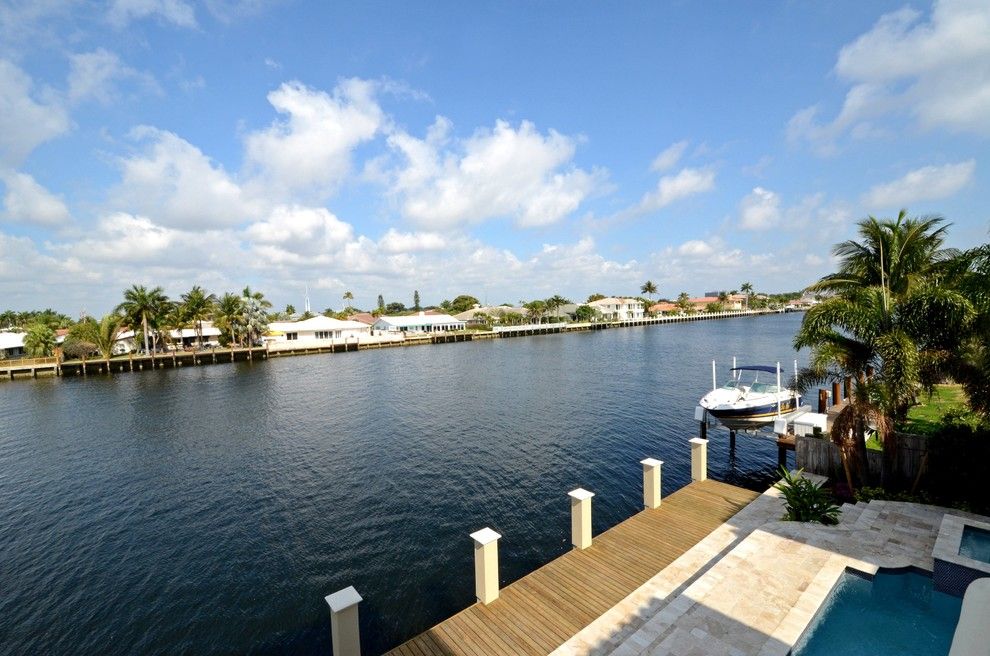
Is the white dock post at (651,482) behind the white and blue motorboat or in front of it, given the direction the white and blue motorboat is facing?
in front

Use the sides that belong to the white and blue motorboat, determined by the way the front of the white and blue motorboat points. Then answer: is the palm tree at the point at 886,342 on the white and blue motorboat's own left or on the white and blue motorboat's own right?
on the white and blue motorboat's own left

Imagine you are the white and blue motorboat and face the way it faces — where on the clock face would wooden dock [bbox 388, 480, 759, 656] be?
The wooden dock is roughly at 11 o'clock from the white and blue motorboat.

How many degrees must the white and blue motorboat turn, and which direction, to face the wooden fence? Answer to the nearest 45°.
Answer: approximately 90° to its left

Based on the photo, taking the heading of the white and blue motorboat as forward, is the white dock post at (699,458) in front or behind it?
in front

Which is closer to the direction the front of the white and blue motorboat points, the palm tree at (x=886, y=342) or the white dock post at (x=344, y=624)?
the white dock post

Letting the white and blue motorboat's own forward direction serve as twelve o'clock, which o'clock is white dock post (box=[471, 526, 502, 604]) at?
The white dock post is roughly at 11 o'clock from the white and blue motorboat.

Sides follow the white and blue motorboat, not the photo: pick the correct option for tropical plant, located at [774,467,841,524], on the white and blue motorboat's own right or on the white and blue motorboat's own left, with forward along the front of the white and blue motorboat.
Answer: on the white and blue motorboat's own left

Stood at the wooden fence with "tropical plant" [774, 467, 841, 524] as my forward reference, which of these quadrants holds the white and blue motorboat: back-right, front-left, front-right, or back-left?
back-right

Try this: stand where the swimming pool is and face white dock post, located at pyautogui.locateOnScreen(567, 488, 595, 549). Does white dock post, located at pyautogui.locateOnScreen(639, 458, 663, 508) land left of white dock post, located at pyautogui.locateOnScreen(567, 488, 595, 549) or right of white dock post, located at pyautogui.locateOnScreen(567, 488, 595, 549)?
right

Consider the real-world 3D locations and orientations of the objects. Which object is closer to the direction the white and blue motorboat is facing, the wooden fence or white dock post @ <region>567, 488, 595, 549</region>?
the white dock post

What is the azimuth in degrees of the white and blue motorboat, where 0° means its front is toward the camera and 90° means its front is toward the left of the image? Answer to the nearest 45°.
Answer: approximately 45°

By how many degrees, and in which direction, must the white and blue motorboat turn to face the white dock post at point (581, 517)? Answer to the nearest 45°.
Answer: approximately 45° to its left
